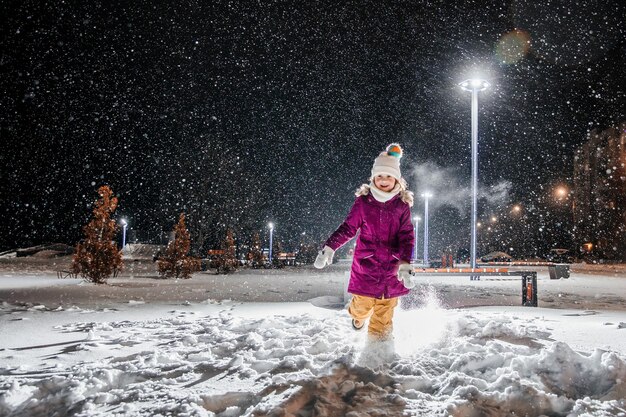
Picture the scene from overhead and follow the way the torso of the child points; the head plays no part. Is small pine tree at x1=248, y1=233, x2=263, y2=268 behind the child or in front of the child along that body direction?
behind

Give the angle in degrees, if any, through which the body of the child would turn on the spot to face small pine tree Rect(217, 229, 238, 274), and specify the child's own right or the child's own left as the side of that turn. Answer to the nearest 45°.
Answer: approximately 180°

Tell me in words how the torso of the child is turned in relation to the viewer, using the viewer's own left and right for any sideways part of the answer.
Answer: facing the viewer

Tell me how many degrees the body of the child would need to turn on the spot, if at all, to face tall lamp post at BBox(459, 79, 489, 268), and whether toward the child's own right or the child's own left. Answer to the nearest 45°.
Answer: approximately 180°

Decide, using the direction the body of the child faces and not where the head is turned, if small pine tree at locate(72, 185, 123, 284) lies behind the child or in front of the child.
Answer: behind

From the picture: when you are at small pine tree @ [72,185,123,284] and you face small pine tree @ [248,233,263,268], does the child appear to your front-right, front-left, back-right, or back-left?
back-right

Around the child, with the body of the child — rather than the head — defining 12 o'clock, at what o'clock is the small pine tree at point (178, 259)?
The small pine tree is roughly at 5 o'clock from the child.
